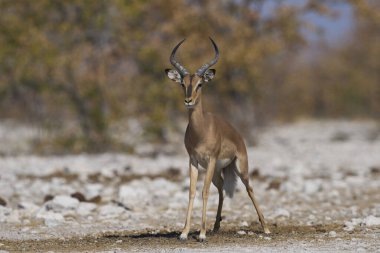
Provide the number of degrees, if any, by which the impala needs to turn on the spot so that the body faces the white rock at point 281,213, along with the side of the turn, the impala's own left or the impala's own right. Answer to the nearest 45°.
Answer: approximately 180°

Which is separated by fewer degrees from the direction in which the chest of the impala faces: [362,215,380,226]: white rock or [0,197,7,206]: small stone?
the small stone

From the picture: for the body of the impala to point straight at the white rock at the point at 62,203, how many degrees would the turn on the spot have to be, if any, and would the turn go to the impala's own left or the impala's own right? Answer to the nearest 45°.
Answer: approximately 90° to the impala's own right

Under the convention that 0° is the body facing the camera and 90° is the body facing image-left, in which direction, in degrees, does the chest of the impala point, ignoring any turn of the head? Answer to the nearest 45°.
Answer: approximately 45°

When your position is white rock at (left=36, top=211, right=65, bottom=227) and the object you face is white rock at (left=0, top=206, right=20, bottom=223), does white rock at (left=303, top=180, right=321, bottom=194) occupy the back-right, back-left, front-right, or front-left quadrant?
back-right

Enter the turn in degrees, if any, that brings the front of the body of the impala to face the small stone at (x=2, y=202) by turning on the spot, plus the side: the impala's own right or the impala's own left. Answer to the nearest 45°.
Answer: approximately 90° to the impala's own right

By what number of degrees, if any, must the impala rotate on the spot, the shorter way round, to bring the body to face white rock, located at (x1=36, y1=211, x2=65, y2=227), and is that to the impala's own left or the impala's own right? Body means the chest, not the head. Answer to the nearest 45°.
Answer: approximately 90° to the impala's own right

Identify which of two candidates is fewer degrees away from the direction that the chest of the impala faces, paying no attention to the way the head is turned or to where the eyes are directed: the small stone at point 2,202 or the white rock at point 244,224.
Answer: the small stone

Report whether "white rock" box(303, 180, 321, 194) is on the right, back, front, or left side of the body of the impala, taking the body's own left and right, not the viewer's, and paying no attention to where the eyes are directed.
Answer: back

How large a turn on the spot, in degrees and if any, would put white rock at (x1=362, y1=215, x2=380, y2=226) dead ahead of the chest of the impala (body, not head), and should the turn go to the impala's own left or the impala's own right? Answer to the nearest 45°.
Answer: approximately 135° to the impala's own left
